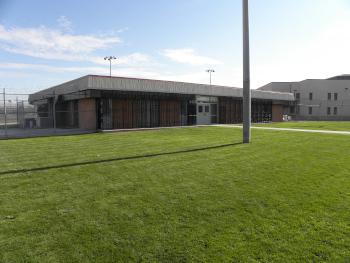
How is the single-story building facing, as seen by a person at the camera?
facing the viewer and to the right of the viewer

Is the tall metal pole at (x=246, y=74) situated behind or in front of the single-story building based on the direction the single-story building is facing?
in front
